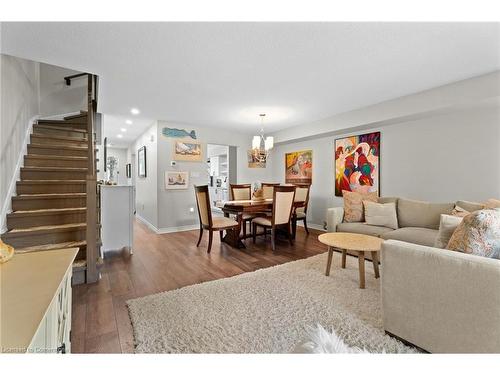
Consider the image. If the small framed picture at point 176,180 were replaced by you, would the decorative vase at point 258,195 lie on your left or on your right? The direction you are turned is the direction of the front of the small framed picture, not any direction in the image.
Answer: on your left

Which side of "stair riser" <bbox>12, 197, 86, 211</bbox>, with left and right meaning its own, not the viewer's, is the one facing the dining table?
left

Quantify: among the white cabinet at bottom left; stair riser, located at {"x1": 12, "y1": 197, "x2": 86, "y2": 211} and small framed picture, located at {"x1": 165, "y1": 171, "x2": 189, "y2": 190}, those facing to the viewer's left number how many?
0

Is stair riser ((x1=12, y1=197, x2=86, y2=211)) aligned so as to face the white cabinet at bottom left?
yes

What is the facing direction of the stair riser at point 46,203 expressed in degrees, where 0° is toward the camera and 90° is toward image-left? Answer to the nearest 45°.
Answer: approximately 0°

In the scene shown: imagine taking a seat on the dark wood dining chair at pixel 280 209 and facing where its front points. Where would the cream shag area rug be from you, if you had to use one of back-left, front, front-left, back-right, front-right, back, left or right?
back-left

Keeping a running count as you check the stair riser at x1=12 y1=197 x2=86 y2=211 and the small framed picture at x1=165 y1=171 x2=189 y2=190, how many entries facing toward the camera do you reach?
2

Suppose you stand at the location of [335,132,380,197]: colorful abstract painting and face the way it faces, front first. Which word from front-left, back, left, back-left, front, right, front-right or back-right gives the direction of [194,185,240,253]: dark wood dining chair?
front

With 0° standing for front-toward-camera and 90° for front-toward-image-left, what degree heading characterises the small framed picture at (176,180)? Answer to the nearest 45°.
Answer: approximately 0°

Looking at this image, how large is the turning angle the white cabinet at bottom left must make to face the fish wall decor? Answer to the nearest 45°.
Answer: approximately 45° to its left

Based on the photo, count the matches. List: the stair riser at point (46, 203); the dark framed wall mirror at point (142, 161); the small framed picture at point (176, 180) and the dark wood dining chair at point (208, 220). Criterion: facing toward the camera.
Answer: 2

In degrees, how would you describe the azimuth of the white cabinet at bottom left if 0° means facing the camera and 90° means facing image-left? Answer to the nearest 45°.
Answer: approximately 270°
